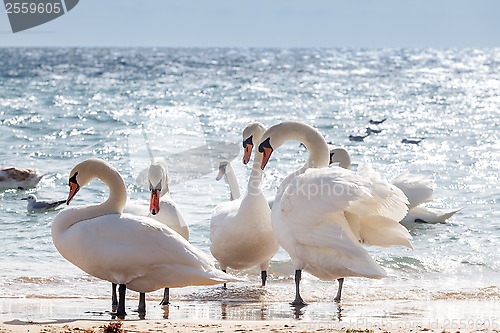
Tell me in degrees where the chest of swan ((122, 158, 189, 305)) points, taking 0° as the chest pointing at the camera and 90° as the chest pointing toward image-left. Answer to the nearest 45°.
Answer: approximately 0°

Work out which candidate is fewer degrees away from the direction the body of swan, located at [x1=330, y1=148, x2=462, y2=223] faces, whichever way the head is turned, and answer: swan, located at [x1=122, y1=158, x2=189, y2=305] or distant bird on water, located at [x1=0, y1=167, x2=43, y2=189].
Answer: the distant bird on water

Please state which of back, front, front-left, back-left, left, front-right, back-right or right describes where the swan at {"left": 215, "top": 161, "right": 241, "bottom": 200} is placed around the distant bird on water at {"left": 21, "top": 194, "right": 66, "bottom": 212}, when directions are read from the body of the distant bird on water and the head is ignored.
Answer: back-left

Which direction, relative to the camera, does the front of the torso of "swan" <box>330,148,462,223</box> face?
to the viewer's left

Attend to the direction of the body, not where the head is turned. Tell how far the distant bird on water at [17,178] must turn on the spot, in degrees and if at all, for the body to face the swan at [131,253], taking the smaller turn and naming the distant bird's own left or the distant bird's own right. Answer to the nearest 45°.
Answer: approximately 90° to the distant bird's own left

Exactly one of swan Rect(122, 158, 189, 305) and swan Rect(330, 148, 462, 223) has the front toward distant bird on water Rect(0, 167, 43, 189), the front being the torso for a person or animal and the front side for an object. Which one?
swan Rect(330, 148, 462, 223)

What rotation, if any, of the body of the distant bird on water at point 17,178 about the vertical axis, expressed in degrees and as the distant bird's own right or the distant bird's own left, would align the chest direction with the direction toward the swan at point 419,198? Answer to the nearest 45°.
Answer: approximately 135° to the distant bird's own left

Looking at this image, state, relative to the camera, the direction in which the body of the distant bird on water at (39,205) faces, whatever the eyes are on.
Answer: to the viewer's left

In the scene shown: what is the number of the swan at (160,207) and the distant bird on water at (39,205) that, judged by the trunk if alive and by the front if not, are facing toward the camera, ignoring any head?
1

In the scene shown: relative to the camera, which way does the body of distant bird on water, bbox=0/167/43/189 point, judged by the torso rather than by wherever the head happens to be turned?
to the viewer's left

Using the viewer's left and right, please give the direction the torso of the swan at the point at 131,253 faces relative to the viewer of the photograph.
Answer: facing to the left of the viewer

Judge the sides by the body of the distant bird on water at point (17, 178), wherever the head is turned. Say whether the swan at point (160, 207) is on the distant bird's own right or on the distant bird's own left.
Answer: on the distant bird's own left
